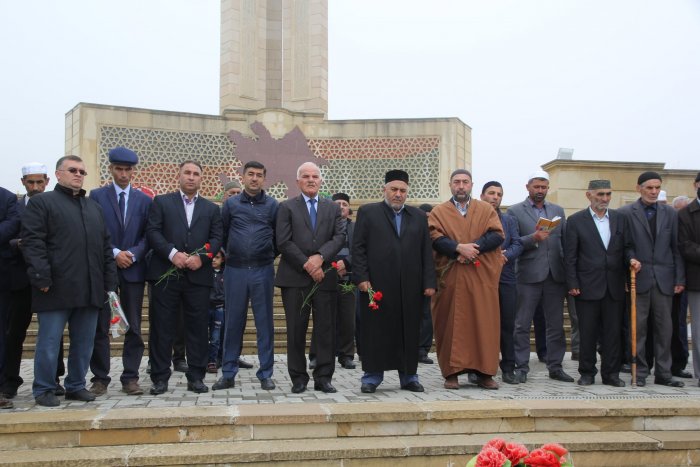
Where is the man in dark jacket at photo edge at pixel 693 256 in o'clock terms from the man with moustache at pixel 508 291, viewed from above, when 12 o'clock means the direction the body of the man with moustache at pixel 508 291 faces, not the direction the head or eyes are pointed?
the man in dark jacket at photo edge at pixel 693 256 is roughly at 9 o'clock from the man with moustache at pixel 508 291.

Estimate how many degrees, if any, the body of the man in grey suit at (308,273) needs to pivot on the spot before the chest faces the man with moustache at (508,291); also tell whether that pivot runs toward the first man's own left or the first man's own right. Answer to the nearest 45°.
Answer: approximately 90° to the first man's own left

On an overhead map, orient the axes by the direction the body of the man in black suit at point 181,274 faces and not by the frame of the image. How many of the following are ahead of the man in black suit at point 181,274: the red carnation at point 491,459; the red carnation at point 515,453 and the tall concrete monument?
2

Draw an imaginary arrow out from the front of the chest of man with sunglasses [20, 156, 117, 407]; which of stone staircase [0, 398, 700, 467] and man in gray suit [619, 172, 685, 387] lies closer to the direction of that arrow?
the stone staircase

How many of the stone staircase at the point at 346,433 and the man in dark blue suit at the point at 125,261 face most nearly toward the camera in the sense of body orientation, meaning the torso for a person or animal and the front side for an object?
2

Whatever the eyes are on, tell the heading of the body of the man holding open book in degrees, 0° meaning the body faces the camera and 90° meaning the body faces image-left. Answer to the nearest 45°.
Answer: approximately 0°

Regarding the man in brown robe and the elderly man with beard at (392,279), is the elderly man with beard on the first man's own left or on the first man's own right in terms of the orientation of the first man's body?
on the first man's own right
